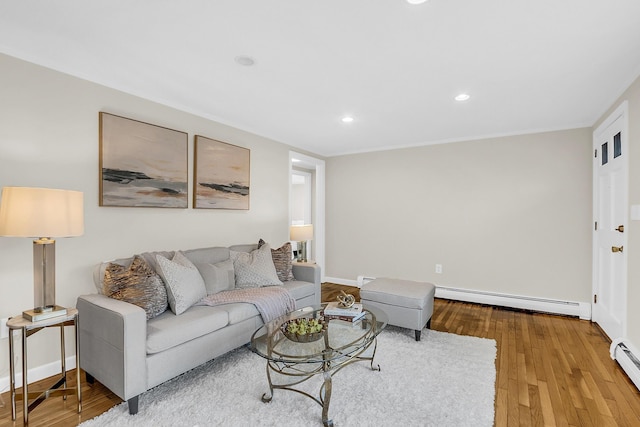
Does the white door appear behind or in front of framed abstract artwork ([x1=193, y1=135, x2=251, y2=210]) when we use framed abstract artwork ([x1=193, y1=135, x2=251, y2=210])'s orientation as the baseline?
in front

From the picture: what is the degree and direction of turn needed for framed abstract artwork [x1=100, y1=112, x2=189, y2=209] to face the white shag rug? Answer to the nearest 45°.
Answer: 0° — it already faces it

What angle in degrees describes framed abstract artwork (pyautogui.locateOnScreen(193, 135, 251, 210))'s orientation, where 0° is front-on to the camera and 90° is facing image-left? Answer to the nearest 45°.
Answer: approximately 315°

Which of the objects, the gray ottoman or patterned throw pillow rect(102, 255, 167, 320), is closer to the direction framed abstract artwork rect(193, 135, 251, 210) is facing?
the gray ottoman

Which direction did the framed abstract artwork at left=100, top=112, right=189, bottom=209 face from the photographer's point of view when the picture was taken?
facing the viewer and to the right of the viewer

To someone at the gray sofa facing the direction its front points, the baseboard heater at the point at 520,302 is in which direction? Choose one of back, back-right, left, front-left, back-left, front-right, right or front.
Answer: front-left

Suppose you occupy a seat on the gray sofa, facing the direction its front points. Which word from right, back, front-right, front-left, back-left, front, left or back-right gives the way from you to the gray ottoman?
front-left

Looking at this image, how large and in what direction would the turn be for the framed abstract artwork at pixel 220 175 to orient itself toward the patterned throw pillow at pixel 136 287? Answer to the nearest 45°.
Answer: approximately 90° to its right

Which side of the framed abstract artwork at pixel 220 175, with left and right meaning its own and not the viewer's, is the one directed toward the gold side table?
right

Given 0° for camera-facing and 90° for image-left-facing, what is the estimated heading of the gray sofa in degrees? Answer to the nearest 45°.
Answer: approximately 315°

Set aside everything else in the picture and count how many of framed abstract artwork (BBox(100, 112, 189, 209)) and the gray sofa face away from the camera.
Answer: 0
